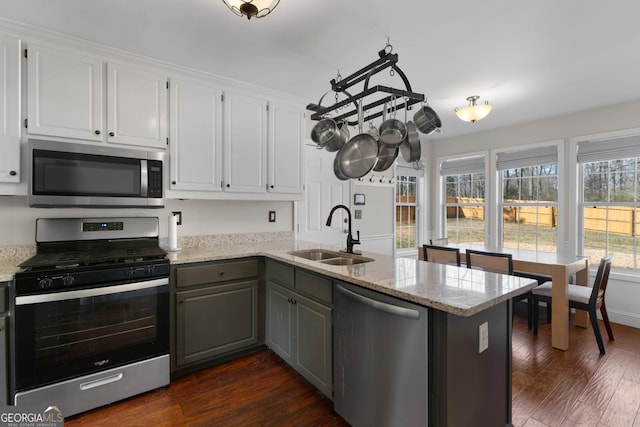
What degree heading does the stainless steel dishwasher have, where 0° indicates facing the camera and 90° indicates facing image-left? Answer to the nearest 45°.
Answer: approximately 45°

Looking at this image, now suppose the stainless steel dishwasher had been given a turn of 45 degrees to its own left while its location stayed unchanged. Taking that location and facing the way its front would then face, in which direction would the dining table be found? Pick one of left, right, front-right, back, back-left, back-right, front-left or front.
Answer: back-left

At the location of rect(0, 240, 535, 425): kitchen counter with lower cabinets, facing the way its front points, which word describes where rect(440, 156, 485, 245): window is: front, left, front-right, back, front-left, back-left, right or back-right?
back

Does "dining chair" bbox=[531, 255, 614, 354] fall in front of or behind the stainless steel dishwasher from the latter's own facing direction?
behind

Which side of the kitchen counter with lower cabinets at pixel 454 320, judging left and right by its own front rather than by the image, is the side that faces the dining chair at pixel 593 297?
back

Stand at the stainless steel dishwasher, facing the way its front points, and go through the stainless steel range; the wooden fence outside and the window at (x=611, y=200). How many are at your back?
2
